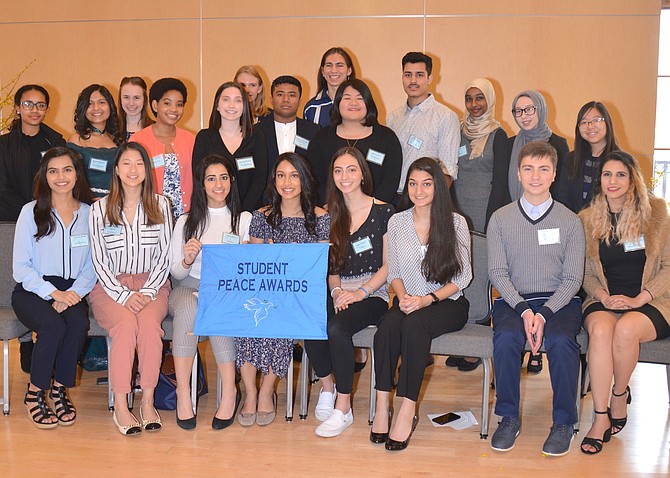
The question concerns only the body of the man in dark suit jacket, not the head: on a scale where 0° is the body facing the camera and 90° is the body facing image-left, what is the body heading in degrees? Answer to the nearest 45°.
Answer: approximately 0°

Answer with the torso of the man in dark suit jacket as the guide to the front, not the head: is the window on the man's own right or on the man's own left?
on the man's own left

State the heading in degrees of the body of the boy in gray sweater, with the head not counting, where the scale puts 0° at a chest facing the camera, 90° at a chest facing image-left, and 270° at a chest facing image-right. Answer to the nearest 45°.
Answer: approximately 0°

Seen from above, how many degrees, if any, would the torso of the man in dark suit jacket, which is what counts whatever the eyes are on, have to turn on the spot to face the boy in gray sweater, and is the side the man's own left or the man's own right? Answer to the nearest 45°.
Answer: approximately 45° to the man's own left

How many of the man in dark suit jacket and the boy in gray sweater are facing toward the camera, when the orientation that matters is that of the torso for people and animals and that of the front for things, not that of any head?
2

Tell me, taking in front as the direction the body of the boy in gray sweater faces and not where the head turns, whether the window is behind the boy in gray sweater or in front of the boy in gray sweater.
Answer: behind
